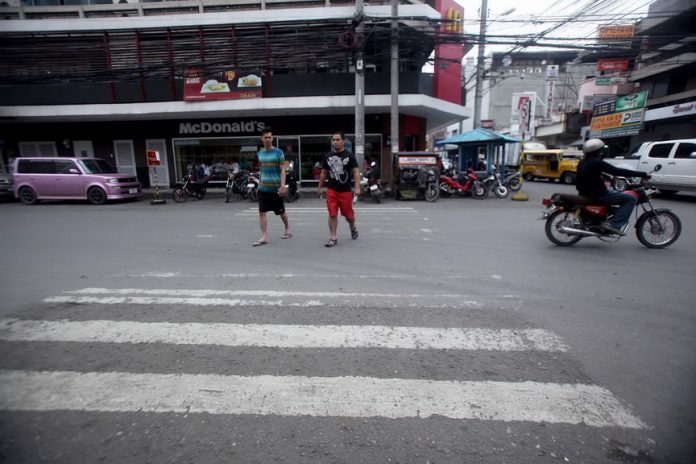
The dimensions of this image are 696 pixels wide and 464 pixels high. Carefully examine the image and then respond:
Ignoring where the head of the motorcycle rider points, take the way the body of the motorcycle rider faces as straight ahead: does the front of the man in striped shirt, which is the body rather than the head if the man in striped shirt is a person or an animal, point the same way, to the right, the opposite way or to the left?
to the right

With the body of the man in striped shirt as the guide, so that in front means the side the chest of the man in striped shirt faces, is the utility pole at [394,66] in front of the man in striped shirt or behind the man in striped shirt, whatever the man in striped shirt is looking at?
behind

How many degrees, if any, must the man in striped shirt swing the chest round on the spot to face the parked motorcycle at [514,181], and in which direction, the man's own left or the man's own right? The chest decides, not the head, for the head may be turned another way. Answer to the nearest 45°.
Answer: approximately 180°

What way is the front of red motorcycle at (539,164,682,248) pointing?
to the viewer's right

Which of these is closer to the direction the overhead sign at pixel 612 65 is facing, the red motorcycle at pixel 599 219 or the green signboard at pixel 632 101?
the red motorcycle

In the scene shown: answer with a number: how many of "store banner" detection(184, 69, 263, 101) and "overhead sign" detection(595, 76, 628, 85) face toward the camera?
2

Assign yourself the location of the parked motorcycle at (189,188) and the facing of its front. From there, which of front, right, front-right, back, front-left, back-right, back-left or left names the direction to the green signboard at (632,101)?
back-left

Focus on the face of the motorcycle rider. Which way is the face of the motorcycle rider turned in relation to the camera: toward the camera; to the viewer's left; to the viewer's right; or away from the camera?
to the viewer's right
